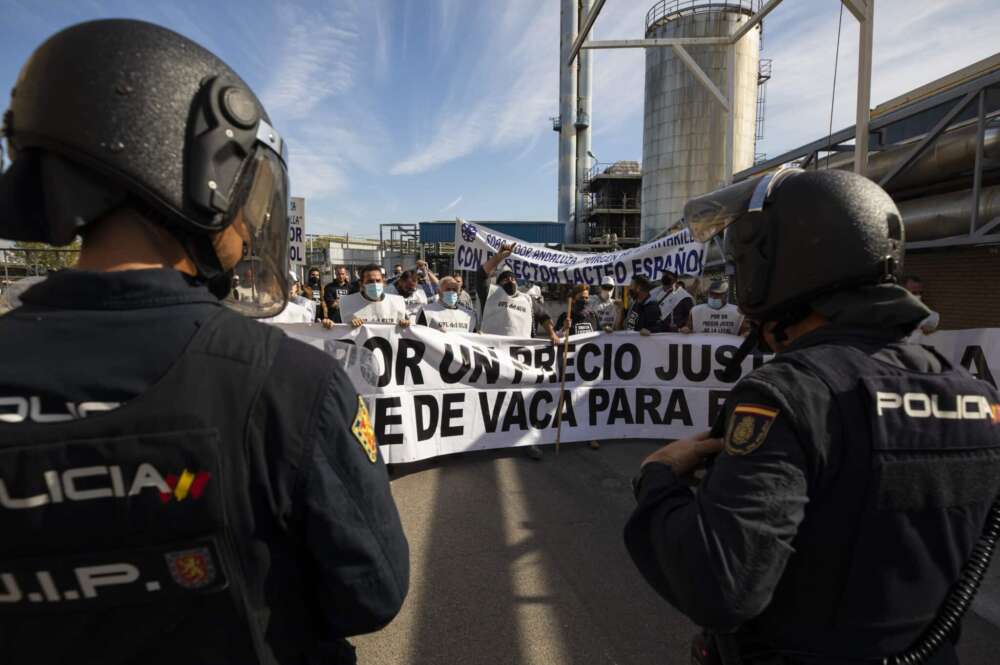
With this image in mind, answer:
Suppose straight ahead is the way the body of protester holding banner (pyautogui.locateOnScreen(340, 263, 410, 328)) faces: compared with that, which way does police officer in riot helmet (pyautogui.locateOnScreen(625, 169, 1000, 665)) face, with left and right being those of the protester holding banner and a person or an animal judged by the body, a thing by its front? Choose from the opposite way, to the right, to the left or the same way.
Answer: the opposite way

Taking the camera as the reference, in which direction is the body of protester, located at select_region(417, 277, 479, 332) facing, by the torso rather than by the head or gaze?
toward the camera

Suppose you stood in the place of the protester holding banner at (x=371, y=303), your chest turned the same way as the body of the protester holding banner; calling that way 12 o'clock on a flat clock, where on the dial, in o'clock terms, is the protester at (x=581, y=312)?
The protester is roughly at 8 o'clock from the protester holding banner.

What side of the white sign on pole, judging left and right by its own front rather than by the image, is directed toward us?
front

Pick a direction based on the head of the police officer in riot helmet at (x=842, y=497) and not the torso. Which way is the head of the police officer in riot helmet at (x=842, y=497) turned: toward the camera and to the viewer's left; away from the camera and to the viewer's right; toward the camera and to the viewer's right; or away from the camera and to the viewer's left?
away from the camera and to the viewer's left

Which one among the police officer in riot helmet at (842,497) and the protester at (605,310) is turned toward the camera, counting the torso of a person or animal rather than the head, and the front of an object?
the protester

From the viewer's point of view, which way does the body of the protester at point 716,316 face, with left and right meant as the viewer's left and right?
facing the viewer

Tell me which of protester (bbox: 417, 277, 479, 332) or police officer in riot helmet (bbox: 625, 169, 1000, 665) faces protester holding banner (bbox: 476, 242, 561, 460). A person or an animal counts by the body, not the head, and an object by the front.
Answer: the police officer in riot helmet

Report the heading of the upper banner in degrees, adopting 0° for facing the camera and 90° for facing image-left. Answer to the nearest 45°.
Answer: approximately 0°

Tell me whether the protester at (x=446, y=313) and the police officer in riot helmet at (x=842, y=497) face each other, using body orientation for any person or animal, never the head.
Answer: yes

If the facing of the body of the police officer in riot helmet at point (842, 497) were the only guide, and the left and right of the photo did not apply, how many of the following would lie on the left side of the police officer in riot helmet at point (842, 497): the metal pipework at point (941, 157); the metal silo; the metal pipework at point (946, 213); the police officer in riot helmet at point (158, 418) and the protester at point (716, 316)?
1

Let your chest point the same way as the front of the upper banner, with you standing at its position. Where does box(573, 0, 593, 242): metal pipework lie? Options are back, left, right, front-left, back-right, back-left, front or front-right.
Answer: back

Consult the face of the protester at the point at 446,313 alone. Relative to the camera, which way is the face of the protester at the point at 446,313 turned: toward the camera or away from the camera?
toward the camera

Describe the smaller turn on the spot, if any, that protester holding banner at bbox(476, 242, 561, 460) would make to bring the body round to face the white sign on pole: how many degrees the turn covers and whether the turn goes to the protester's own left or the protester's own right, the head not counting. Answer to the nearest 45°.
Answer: approximately 90° to the protester's own right

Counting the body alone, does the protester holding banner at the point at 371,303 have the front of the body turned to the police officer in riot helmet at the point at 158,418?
yes

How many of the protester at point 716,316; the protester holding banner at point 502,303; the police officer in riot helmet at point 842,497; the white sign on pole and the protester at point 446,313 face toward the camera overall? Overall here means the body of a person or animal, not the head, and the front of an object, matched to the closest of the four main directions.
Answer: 4

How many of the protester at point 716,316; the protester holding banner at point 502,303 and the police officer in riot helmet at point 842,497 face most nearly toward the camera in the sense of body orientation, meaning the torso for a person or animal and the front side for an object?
2
